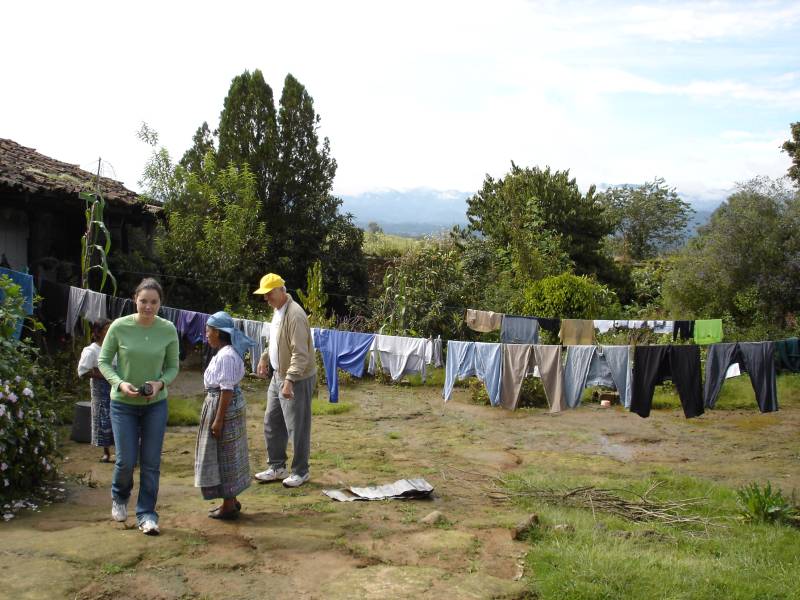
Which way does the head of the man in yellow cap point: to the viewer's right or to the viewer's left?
to the viewer's left

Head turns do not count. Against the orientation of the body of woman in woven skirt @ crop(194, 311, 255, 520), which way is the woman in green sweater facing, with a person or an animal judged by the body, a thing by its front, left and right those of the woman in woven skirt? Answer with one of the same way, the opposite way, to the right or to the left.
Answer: to the left

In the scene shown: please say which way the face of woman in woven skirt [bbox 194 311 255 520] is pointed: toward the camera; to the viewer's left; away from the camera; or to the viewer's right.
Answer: to the viewer's left

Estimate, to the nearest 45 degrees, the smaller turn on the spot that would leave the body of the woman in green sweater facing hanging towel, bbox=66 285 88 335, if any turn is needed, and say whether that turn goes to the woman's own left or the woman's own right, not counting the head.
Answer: approximately 180°

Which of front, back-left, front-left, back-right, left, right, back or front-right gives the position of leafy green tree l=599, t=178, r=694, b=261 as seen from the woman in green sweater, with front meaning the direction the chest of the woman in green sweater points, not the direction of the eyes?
back-left

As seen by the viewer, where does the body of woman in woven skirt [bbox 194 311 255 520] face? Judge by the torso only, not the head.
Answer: to the viewer's left

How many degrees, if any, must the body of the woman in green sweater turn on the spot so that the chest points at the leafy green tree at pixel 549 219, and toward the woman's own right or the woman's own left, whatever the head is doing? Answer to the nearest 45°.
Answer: approximately 135° to the woman's own left

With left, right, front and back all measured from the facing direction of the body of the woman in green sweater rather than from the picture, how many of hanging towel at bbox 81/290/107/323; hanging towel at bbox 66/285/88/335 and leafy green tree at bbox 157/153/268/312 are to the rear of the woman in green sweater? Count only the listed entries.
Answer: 3

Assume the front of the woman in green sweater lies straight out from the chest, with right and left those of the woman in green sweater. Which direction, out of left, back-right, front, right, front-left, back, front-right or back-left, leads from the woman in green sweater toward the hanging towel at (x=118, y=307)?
back

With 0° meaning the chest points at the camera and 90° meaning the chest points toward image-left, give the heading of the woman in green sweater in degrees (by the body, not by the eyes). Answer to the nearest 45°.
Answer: approximately 0°
